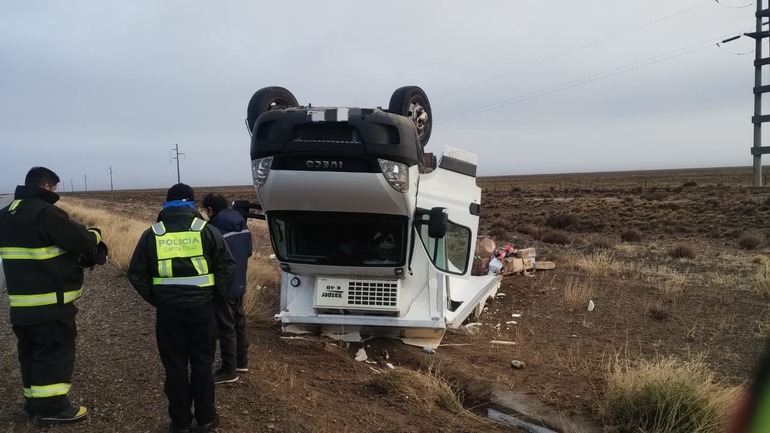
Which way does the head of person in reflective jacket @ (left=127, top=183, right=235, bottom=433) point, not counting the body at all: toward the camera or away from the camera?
away from the camera

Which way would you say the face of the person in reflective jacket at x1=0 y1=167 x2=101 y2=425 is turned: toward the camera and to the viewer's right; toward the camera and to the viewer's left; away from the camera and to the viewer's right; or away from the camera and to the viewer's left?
away from the camera and to the viewer's right

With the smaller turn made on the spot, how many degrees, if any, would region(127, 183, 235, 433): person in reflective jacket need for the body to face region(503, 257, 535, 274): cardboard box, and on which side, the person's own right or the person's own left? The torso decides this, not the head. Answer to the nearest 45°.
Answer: approximately 45° to the person's own right

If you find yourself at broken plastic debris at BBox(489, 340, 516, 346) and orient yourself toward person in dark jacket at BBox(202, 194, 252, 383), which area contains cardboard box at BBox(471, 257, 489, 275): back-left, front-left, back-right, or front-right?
back-right

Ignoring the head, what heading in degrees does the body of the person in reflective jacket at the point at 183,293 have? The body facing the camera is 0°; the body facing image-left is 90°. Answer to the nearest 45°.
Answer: approximately 180°

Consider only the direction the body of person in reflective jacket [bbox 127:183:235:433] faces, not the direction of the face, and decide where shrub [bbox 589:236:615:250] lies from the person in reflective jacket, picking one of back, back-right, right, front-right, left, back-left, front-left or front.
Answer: front-right

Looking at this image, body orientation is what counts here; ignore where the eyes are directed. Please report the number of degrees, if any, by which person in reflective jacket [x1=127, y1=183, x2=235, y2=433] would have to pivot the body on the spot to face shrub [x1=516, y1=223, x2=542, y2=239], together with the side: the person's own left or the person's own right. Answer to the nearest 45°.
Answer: approximately 45° to the person's own right

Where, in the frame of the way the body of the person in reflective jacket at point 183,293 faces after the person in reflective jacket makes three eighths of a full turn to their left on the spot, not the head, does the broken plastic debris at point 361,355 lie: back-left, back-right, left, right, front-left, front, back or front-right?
back
